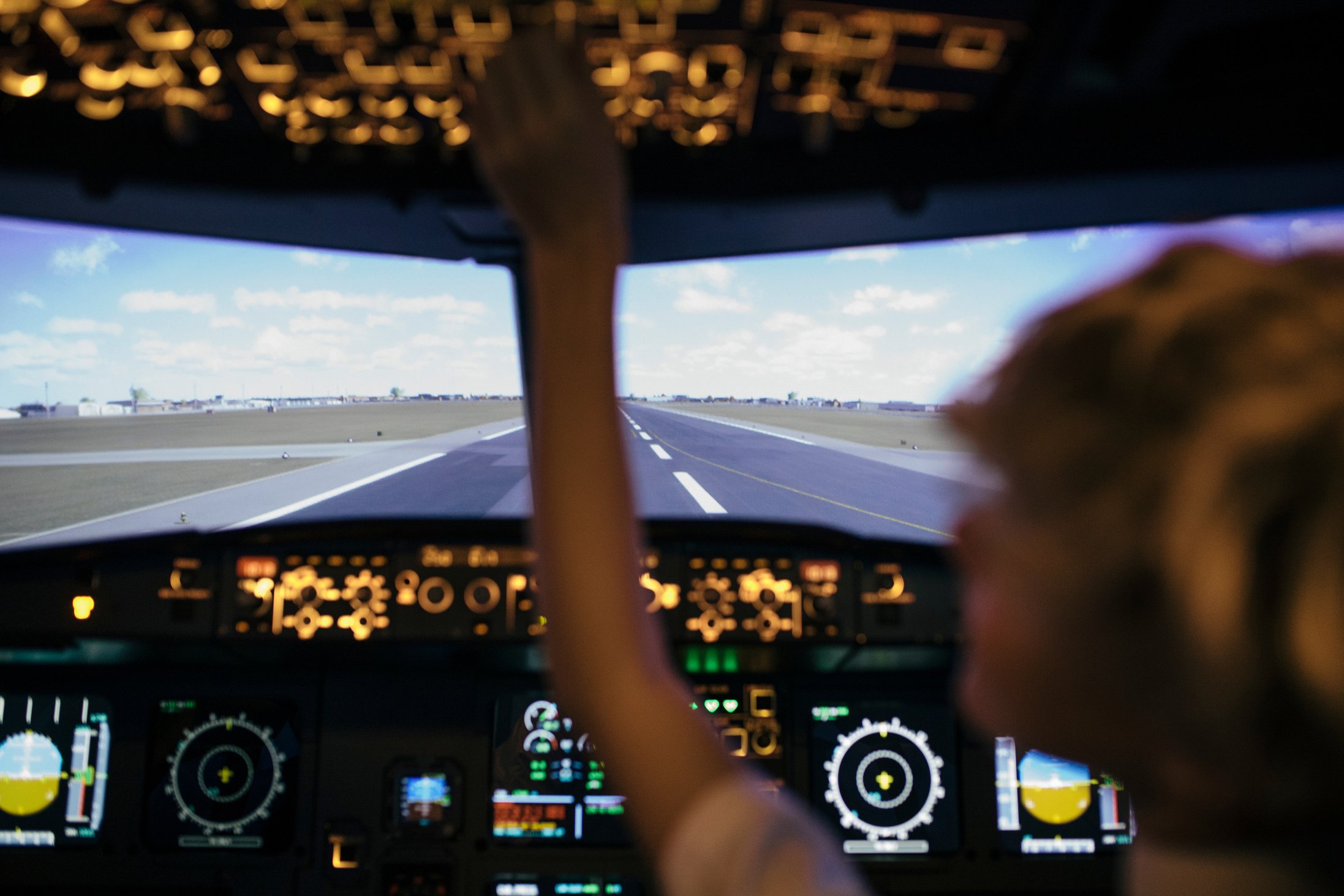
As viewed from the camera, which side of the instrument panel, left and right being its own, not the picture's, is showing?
front
